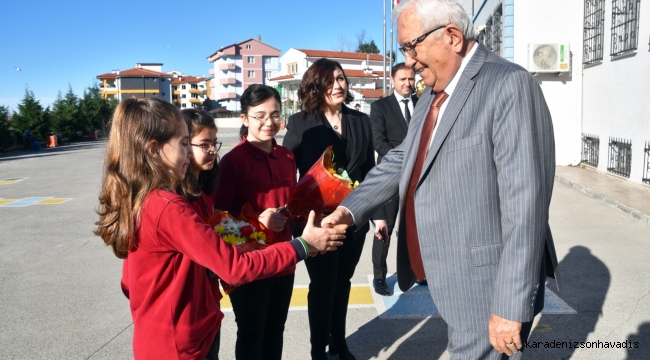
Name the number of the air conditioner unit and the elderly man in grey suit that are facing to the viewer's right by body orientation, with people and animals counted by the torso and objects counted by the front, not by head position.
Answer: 0

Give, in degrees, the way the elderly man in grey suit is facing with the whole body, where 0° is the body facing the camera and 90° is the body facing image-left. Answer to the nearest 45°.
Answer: approximately 45°

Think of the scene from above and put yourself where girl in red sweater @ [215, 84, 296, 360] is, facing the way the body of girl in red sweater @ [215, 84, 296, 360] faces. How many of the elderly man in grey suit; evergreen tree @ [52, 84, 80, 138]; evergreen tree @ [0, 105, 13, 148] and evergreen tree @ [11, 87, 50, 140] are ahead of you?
1

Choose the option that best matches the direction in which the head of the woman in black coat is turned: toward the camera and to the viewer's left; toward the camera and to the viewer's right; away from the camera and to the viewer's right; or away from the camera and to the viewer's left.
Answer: toward the camera and to the viewer's right

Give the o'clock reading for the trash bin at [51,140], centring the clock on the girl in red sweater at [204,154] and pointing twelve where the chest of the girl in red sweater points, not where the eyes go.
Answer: The trash bin is roughly at 7 o'clock from the girl in red sweater.

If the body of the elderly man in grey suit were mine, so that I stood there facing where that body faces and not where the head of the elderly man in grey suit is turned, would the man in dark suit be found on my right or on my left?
on my right
